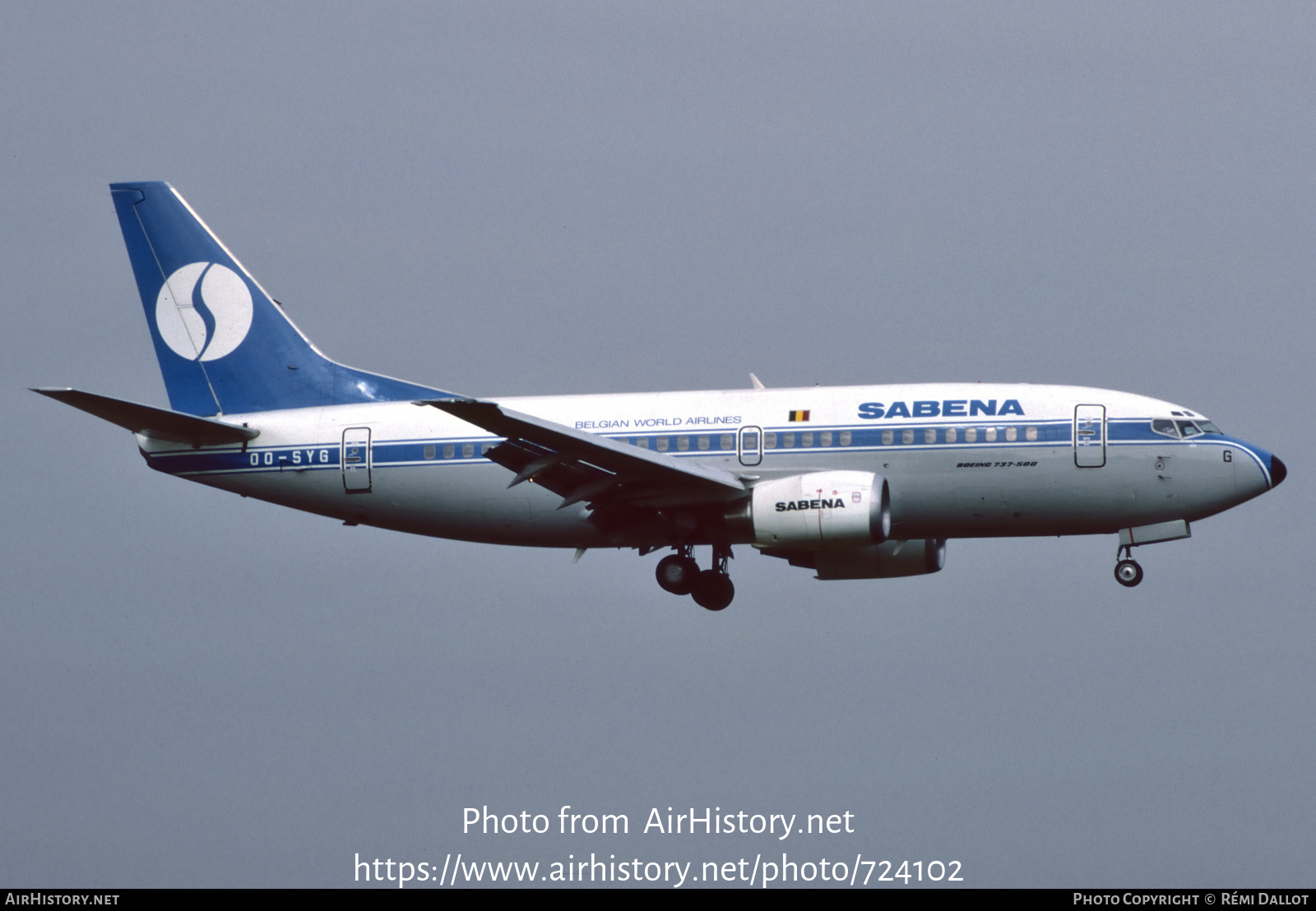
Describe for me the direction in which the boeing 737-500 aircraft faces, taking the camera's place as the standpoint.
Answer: facing to the right of the viewer
